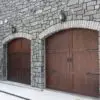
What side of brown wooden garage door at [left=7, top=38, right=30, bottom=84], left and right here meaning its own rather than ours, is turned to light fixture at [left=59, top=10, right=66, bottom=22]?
left

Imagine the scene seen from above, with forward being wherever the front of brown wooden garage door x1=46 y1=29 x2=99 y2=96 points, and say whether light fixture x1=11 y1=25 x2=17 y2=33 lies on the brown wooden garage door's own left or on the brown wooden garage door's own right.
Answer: on the brown wooden garage door's own right

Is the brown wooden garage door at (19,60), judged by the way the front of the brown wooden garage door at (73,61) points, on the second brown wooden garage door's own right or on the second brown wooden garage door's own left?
on the second brown wooden garage door's own right

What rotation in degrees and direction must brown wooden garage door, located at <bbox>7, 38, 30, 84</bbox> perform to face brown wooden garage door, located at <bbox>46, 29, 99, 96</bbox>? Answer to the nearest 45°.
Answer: approximately 90° to its left

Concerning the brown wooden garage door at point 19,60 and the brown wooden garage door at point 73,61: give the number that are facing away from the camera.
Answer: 0

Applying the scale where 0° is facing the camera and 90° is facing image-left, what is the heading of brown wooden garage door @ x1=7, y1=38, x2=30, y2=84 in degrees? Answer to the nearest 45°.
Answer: approximately 45°

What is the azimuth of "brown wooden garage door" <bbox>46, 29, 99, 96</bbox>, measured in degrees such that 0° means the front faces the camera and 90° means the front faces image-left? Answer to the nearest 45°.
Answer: approximately 45°
